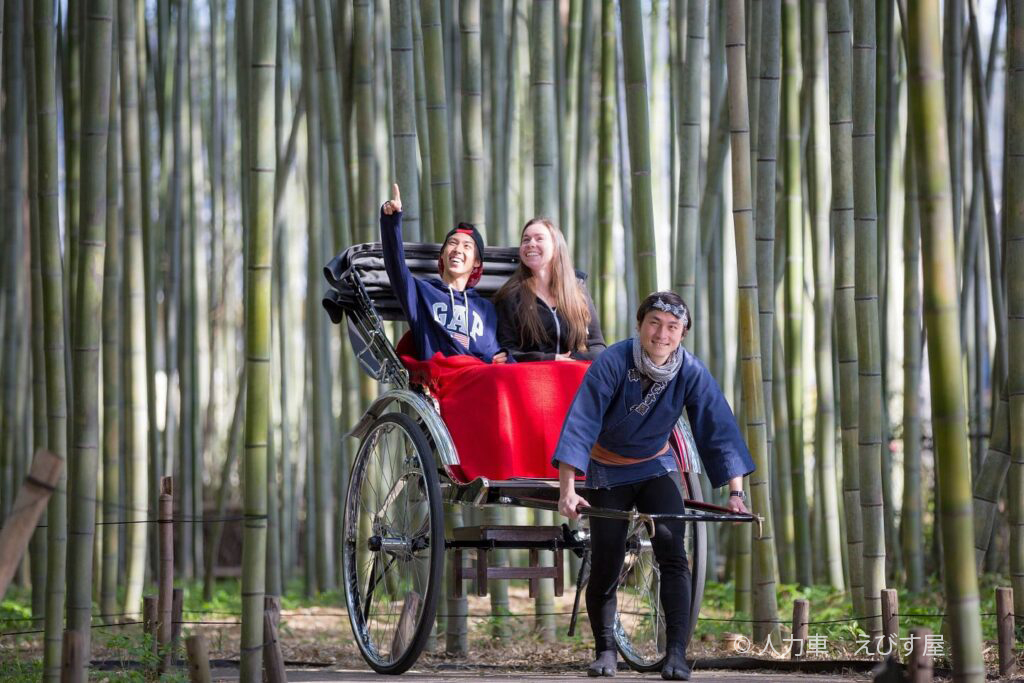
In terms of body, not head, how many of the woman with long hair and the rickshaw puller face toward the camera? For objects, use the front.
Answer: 2

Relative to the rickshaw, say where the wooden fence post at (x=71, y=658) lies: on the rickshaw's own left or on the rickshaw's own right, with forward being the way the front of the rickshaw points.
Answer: on the rickshaw's own right

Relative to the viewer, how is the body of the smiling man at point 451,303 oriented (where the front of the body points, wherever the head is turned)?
toward the camera

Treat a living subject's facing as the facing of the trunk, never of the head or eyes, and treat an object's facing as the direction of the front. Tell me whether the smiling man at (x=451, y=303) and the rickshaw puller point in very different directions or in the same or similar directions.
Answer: same or similar directions

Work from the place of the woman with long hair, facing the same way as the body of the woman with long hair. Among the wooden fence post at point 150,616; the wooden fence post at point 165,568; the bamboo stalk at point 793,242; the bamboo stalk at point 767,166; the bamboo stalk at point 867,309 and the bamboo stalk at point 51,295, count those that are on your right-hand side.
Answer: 3

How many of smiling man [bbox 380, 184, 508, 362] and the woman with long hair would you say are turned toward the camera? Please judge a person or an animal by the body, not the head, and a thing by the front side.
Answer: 2

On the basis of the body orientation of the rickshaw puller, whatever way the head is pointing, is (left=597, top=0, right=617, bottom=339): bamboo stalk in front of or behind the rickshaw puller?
behind

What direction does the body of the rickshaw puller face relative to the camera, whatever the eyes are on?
toward the camera

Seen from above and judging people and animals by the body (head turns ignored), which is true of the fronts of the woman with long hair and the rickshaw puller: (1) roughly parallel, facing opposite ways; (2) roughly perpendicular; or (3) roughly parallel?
roughly parallel

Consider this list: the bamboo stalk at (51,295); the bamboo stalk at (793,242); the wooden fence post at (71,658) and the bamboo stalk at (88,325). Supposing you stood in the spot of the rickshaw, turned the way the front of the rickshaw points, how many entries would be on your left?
1

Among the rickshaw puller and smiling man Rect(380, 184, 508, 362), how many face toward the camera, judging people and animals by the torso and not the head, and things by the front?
2

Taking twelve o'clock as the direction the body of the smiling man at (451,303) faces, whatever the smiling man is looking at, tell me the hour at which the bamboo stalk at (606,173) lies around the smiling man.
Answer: The bamboo stalk is roughly at 7 o'clock from the smiling man.

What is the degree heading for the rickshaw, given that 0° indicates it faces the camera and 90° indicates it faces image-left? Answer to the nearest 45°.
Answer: approximately 315°

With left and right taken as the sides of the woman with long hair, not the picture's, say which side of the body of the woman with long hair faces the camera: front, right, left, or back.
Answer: front

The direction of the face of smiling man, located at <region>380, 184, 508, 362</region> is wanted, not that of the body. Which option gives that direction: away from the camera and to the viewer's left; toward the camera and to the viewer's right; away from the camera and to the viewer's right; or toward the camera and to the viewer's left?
toward the camera and to the viewer's left
